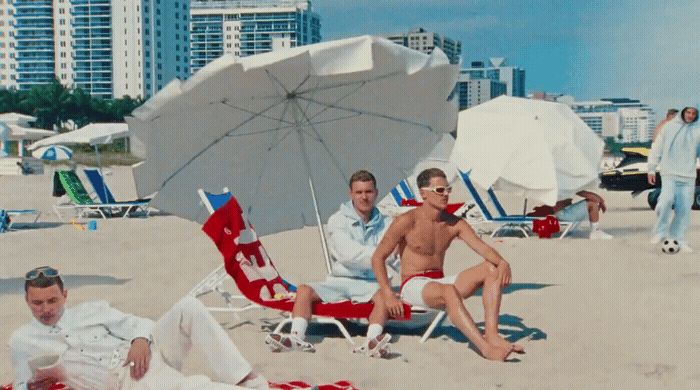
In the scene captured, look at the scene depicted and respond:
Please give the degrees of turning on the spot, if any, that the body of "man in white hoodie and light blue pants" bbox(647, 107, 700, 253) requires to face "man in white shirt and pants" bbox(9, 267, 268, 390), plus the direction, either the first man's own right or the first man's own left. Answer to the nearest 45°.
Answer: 0° — they already face them

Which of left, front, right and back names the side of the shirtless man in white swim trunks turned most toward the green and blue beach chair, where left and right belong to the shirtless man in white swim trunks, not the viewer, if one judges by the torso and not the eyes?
back

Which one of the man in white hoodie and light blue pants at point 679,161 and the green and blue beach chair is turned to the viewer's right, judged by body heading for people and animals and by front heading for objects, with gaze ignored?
the green and blue beach chair

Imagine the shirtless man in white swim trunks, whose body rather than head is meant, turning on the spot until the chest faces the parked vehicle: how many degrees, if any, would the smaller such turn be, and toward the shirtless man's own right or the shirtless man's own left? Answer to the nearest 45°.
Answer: approximately 135° to the shirtless man's own left

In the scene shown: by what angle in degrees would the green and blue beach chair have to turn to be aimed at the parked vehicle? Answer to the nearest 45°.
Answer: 0° — it already faces it

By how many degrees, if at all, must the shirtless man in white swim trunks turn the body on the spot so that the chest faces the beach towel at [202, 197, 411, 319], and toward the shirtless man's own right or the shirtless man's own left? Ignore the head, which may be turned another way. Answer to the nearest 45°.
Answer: approximately 135° to the shirtless man's own right

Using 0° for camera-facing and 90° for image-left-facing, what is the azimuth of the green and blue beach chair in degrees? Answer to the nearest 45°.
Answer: approximately 270°

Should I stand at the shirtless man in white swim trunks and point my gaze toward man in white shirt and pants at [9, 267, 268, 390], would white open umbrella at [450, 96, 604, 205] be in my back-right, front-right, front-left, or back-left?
back-right

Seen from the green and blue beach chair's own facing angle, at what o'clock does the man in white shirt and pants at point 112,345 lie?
The man in white shirt and pants is roughly at 3 o'clock from the green and blue beach chair.
